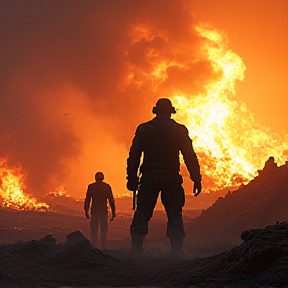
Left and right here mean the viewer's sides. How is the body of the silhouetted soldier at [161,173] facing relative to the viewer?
facing away from the viewer

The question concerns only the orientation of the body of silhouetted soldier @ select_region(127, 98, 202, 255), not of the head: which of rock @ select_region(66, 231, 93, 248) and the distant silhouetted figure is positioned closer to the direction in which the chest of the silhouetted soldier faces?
the distant silhouetted figure

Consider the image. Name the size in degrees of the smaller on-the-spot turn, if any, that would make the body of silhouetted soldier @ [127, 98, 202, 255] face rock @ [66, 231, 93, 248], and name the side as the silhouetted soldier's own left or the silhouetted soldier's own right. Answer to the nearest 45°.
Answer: approximately 135° to the silhouetted soldier's own left

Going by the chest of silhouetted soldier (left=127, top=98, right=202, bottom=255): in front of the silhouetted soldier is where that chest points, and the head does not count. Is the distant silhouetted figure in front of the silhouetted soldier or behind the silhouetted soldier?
in front
